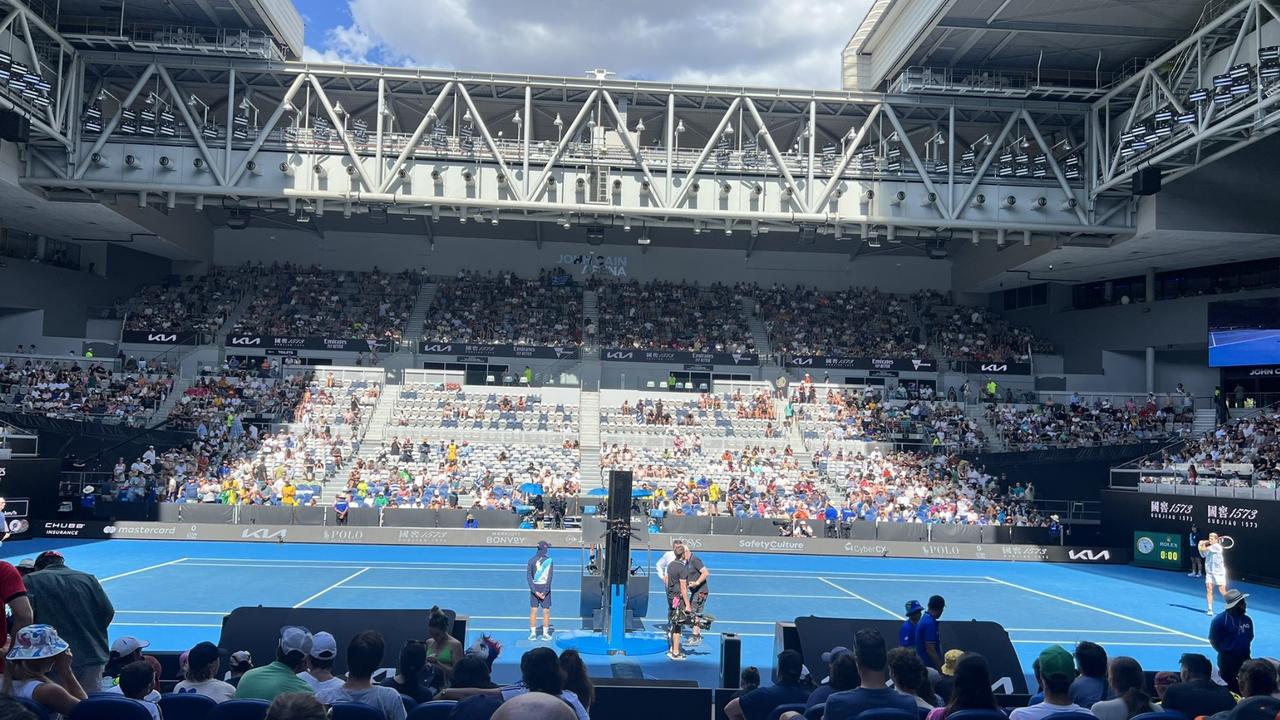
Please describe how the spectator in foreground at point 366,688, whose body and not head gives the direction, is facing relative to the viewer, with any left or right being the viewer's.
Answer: facing away from the viewer

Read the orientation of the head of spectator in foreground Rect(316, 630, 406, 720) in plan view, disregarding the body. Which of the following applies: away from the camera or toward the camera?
away from the camera

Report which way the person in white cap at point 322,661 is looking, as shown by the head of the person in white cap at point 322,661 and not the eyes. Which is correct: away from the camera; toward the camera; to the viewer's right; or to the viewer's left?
away from the camera

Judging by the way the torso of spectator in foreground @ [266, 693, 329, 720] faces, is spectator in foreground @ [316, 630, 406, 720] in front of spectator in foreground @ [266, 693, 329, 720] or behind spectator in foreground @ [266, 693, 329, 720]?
in front

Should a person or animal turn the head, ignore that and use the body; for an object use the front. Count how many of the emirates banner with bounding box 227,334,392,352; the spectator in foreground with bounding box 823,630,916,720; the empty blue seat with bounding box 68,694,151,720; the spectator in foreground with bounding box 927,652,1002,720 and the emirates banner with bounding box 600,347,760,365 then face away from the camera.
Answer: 3

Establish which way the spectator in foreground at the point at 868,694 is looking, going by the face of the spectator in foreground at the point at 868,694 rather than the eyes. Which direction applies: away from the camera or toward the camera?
away from the camera

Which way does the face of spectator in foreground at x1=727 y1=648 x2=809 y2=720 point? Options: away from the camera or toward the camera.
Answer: away from the camera

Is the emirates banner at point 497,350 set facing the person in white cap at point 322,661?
yes

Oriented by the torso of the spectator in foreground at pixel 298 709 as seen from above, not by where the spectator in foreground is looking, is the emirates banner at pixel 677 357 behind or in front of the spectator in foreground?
in front

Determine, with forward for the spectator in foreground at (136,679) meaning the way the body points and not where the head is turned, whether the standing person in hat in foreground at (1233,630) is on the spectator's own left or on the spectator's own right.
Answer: on the spectator's own right

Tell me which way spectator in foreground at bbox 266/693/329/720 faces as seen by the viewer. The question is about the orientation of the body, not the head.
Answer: away from the camera
